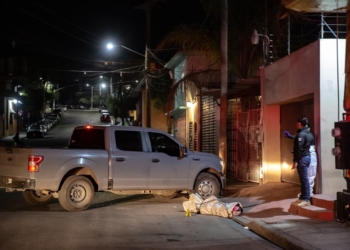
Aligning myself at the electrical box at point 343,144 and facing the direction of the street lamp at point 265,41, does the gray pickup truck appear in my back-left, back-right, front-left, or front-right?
front-left

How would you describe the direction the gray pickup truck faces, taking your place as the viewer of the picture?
facing away from the viewer and to the right of the viewer

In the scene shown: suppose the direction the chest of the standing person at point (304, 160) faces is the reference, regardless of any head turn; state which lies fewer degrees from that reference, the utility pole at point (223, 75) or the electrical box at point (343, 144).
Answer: the utility pole

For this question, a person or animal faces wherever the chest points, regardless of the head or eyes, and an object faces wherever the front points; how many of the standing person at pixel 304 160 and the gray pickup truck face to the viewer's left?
1

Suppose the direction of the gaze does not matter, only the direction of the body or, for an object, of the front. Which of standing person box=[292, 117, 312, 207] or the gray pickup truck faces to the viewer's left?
the standing person

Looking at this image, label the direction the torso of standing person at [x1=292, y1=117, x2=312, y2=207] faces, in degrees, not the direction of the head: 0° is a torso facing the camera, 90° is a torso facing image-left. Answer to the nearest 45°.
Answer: approximately 90°

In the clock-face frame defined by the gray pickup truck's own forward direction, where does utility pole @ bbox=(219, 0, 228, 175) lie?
The utility pole is roughly at 12 o'clock from the gray pickup truck.
